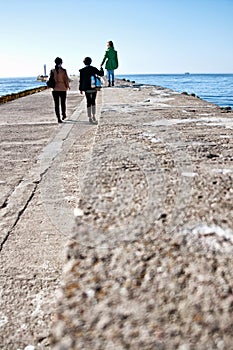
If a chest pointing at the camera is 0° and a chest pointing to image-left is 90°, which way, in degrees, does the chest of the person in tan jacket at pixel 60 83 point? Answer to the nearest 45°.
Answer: approximately 180°
